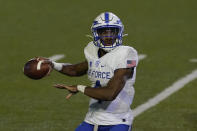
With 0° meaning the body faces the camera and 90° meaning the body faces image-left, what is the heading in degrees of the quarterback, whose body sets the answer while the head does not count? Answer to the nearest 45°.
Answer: approximately 45°
